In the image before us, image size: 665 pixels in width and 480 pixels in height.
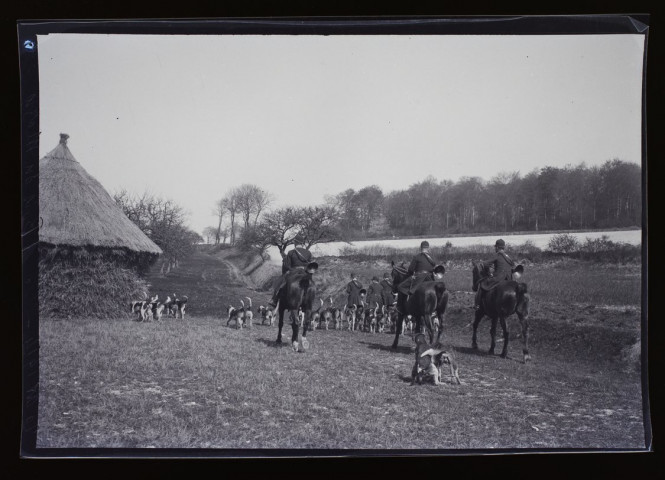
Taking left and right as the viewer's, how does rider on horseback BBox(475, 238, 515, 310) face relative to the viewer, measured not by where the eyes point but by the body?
facing away from the viewer and to the left of the viewer

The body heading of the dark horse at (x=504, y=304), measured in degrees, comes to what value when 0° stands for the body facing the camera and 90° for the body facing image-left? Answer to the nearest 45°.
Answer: approximately 135°

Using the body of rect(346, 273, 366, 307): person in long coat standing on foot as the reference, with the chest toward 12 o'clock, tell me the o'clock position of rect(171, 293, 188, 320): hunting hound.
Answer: The hunting hound is roughly at 9 o'clock from the person in long coat standing on foot.
